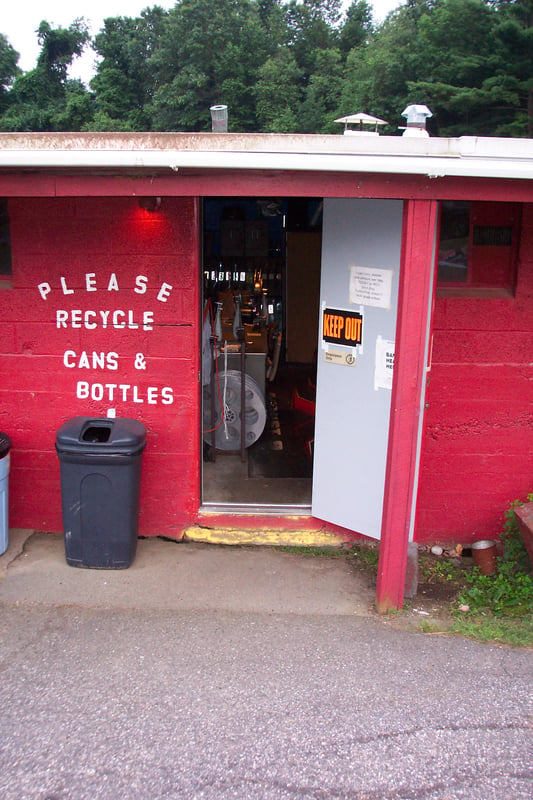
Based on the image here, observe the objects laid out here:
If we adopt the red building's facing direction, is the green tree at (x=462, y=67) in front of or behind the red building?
behind

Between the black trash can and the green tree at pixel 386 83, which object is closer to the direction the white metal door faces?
the black trash can

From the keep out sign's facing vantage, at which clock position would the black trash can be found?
The black trash can is roughly at 1 o'clock from the keep out sign.

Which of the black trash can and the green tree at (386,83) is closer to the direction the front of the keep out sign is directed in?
the black trash can

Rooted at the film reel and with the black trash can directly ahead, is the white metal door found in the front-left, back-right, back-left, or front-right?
front-left

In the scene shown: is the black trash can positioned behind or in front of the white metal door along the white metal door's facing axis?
in front

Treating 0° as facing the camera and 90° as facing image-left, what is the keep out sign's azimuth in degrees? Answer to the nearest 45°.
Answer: approximately 45°

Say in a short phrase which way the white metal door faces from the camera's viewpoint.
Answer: facing the viewer and to the left of the viewer

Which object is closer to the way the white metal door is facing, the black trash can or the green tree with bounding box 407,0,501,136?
the black trash can

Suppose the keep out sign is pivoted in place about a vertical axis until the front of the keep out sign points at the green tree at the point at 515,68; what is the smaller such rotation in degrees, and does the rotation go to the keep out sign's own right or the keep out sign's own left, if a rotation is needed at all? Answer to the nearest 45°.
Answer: approximately 135° to the keep out sign's own right

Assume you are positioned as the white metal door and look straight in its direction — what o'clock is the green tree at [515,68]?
The green tree is roughly at 5 o'clock from the white metal door.

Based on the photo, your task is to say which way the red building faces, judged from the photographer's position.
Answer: facing the viewer
